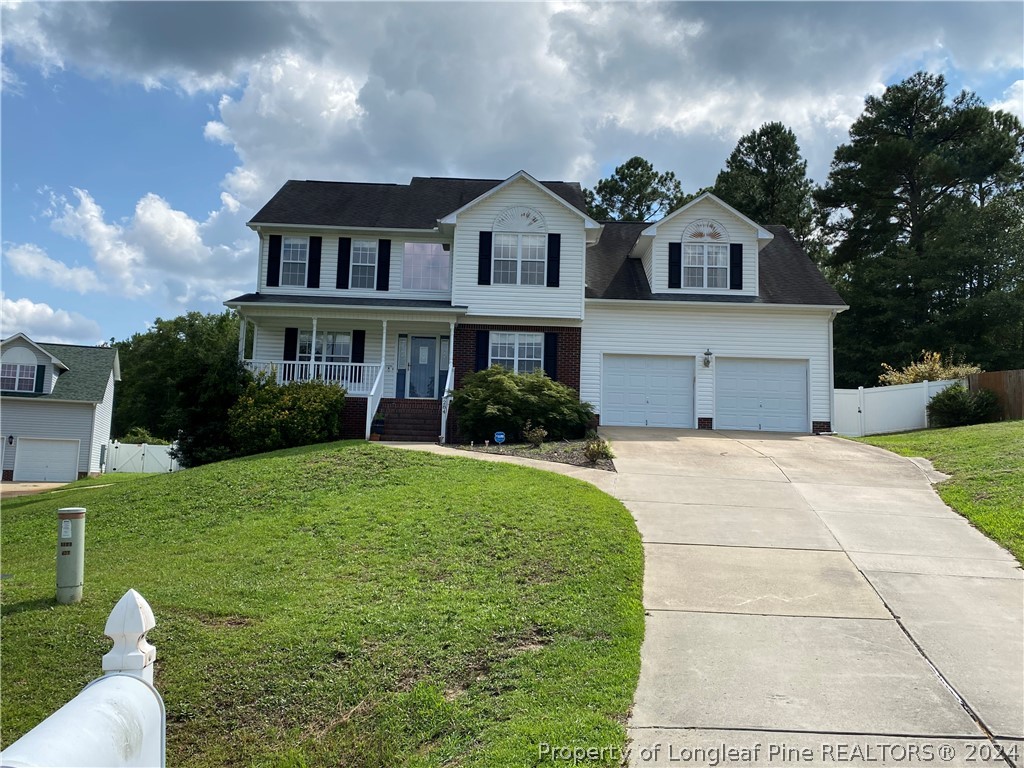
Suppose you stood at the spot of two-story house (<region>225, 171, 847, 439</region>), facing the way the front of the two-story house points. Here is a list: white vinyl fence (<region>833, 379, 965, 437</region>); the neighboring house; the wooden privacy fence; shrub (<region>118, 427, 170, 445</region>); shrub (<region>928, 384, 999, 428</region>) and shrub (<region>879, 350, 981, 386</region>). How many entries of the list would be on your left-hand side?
4

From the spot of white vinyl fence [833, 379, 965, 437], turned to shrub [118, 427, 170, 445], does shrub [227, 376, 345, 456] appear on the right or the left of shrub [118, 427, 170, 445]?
left

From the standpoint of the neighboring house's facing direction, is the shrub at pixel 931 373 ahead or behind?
ahead

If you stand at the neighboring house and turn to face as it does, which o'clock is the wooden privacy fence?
The wooden privacy fence is roughly at 11 o'clock from the neighboring house.

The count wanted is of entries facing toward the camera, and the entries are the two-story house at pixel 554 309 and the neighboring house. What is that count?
2

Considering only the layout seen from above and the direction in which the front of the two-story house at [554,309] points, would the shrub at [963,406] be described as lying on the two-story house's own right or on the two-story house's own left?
on the two-story house's own left

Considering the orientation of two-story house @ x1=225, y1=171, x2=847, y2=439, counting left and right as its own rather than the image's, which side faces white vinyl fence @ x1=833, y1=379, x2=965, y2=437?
left

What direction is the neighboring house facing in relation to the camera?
toward the camera

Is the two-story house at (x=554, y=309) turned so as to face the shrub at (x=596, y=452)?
yes

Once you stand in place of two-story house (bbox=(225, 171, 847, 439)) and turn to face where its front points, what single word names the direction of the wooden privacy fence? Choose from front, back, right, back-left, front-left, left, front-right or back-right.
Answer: left

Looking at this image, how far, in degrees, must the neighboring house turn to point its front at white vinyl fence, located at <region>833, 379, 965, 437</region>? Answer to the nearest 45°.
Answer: approximately 45° to its left

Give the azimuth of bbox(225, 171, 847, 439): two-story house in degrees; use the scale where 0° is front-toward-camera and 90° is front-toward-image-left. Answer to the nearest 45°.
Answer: approximately 0°

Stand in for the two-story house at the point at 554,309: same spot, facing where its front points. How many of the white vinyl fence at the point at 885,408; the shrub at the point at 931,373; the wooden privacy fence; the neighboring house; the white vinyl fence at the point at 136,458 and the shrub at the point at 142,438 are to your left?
3

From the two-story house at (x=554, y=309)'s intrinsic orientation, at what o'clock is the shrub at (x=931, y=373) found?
The shrub is roughly at 9 o'clock from the two-story house.
